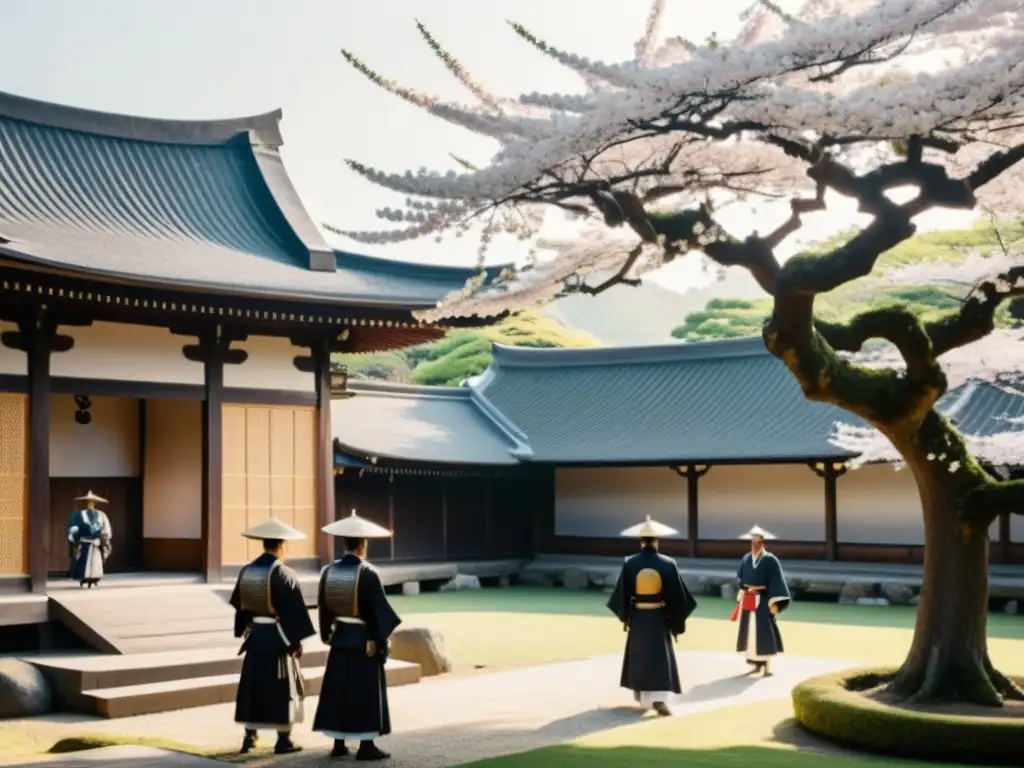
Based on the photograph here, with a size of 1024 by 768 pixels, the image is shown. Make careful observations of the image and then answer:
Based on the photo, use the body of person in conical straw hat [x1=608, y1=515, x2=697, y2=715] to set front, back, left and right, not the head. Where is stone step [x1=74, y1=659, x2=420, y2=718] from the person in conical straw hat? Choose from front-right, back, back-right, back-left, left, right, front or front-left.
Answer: left

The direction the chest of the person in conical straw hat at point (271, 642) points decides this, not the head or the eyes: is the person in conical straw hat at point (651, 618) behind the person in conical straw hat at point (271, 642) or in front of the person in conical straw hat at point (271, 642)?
in front

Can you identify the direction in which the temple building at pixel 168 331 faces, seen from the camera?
facing the viewer

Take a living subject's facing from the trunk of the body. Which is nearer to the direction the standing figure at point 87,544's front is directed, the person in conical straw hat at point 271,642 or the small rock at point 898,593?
the person in conical straw hat

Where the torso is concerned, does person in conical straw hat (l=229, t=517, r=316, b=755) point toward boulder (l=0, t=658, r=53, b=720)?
no

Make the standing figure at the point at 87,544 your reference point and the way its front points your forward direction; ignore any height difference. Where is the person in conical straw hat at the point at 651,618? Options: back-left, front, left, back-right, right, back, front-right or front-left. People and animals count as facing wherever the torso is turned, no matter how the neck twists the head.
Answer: front-left

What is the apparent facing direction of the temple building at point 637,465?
toward the camera

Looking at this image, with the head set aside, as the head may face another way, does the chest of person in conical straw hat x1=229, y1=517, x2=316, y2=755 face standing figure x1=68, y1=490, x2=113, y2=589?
no

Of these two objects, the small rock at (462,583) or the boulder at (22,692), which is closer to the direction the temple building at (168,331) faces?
the boulder

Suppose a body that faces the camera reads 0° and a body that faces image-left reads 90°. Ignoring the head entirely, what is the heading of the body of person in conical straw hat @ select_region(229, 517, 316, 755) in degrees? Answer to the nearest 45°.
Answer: approximately 225°

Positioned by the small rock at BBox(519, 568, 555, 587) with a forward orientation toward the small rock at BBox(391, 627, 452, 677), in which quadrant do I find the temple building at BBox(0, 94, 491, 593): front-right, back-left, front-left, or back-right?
front-right

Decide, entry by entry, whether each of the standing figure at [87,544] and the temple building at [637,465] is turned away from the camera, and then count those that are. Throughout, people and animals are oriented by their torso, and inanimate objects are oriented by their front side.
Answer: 0

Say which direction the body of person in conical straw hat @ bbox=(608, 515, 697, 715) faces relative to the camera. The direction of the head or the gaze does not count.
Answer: away from the camera

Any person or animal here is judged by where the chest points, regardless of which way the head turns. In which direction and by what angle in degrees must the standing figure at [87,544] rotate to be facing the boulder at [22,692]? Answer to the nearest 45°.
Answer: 0° — it already faces it

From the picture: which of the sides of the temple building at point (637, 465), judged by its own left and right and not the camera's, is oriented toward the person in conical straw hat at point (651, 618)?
front

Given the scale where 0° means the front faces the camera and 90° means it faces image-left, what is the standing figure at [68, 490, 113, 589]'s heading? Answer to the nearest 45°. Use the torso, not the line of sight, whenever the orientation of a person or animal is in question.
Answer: approximately 0°

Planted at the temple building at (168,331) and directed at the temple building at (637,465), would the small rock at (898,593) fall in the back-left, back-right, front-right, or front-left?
front-right
